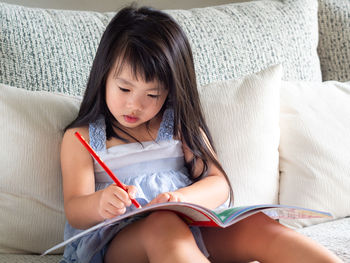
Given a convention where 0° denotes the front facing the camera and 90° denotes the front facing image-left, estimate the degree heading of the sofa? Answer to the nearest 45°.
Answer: approximately 0°
